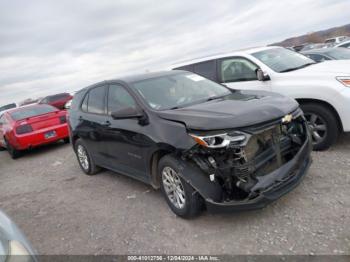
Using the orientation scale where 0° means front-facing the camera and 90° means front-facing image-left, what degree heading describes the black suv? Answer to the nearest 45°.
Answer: approximately 315°

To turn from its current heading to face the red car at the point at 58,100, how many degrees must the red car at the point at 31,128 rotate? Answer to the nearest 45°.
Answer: approximately 45° to its right

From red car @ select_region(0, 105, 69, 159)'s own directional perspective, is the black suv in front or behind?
behind

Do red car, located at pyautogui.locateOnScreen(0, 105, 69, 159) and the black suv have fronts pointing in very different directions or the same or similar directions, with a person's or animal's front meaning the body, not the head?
very different directions

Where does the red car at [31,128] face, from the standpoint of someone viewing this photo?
facing away from the viewer and to the left of the viewer

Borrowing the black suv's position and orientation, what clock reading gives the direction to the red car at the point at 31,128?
The red car is roughly at 6 o'clock from the black suv.

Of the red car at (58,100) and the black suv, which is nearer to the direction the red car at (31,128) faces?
the red car

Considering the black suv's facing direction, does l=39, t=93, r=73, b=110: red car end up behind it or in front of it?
behind
